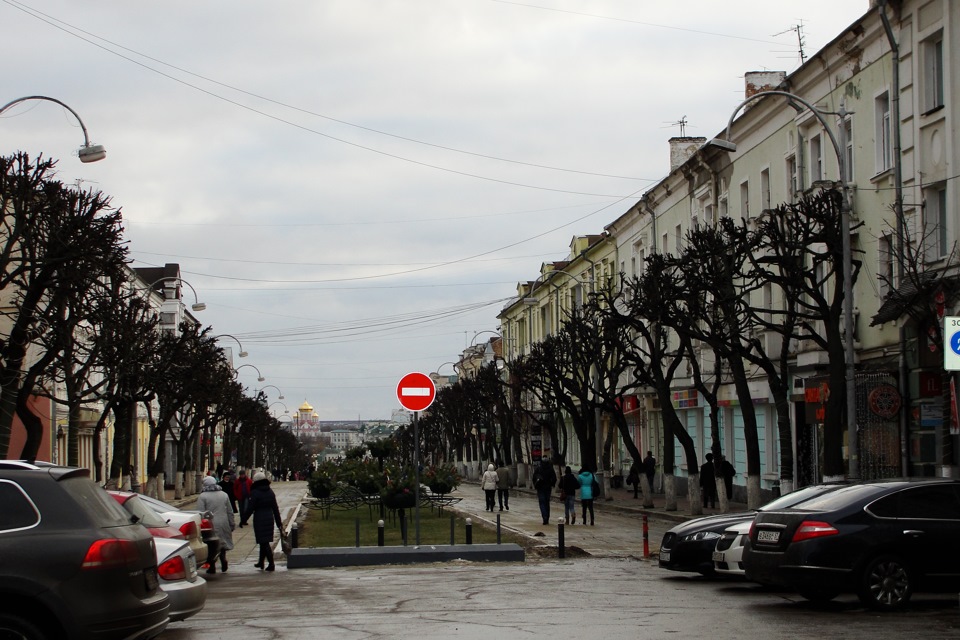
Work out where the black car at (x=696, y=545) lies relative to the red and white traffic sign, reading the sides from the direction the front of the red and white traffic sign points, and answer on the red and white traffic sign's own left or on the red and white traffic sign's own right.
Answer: on the red and white traffic sign's own left

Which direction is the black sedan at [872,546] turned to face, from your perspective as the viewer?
facing away from the viewer and to the right of the viewer

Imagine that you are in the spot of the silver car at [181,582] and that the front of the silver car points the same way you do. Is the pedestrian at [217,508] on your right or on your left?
on your right

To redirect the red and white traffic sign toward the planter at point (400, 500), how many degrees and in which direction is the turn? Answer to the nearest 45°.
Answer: approximately 180°

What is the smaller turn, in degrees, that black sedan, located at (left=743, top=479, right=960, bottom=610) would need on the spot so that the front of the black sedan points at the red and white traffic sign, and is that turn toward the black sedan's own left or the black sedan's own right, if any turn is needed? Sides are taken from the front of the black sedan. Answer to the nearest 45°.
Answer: approximately 90° to the black sedan's own left

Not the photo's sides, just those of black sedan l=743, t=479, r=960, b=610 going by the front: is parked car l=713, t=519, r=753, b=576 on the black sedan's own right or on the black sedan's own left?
on the black sedan's own left

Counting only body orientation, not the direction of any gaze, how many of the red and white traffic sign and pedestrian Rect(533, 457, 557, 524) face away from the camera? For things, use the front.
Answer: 1

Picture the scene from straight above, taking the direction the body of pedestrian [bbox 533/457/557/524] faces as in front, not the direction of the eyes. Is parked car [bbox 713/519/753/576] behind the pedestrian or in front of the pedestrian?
behind

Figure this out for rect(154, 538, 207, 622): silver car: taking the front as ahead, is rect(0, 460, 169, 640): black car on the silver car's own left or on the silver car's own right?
on the silver car's own left

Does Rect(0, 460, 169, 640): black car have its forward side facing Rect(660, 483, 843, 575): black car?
no

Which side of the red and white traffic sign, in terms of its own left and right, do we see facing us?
front

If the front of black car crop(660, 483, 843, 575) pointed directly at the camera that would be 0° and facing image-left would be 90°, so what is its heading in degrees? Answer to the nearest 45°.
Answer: approximately 45°
